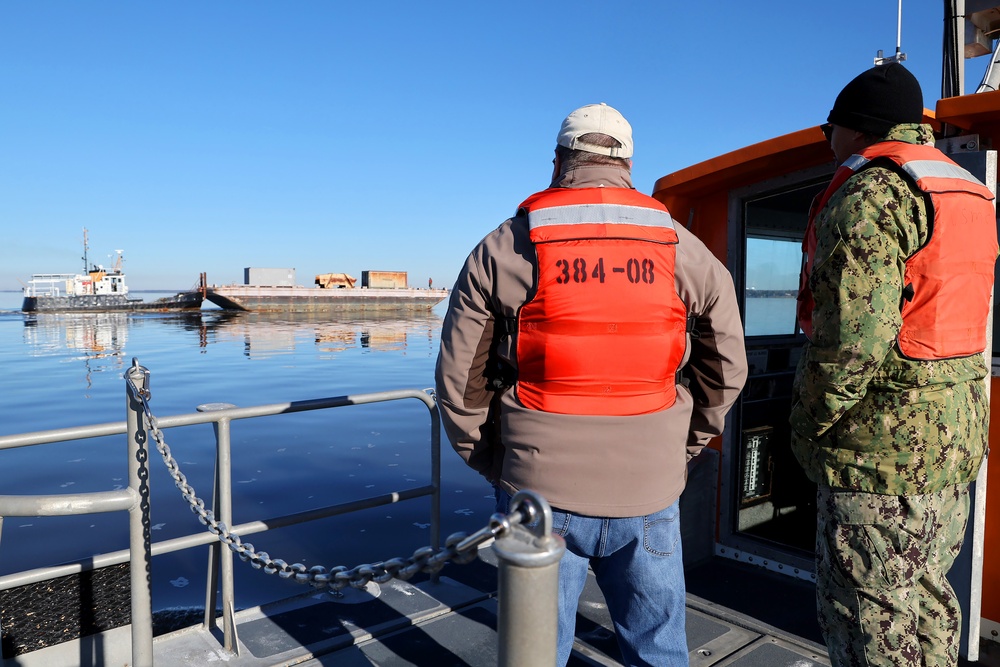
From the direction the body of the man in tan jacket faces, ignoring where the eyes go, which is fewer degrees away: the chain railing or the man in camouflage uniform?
the man in camouflage uniform

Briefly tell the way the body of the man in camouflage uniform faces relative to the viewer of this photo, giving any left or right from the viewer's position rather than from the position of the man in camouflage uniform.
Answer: facing away from the viewer and to the left of the viewer

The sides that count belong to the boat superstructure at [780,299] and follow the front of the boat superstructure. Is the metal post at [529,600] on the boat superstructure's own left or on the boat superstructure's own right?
on the boat superstructure's own left

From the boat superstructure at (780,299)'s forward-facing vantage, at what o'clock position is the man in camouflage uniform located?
The man in camouflage uniform is roughly at 7 o'clock from the boat superstructure.

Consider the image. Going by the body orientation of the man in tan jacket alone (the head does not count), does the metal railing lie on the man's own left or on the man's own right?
on the man's own left

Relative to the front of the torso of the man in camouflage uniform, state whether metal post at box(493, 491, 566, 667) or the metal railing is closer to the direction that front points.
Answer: the metal railing

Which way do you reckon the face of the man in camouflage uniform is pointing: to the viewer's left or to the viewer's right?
to the viewer's left

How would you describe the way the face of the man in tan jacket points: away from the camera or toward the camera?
away from the camera

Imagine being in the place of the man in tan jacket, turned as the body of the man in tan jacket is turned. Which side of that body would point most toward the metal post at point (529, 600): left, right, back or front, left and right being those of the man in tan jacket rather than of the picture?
back

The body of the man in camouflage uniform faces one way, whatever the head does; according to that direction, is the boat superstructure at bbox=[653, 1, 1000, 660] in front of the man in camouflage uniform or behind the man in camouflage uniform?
in front

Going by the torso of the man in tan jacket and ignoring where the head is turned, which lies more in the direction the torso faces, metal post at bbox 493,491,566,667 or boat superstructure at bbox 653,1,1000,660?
the boat superstructure

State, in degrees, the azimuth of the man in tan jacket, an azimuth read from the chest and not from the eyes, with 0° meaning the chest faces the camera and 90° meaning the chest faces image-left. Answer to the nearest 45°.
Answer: approximately 180°
